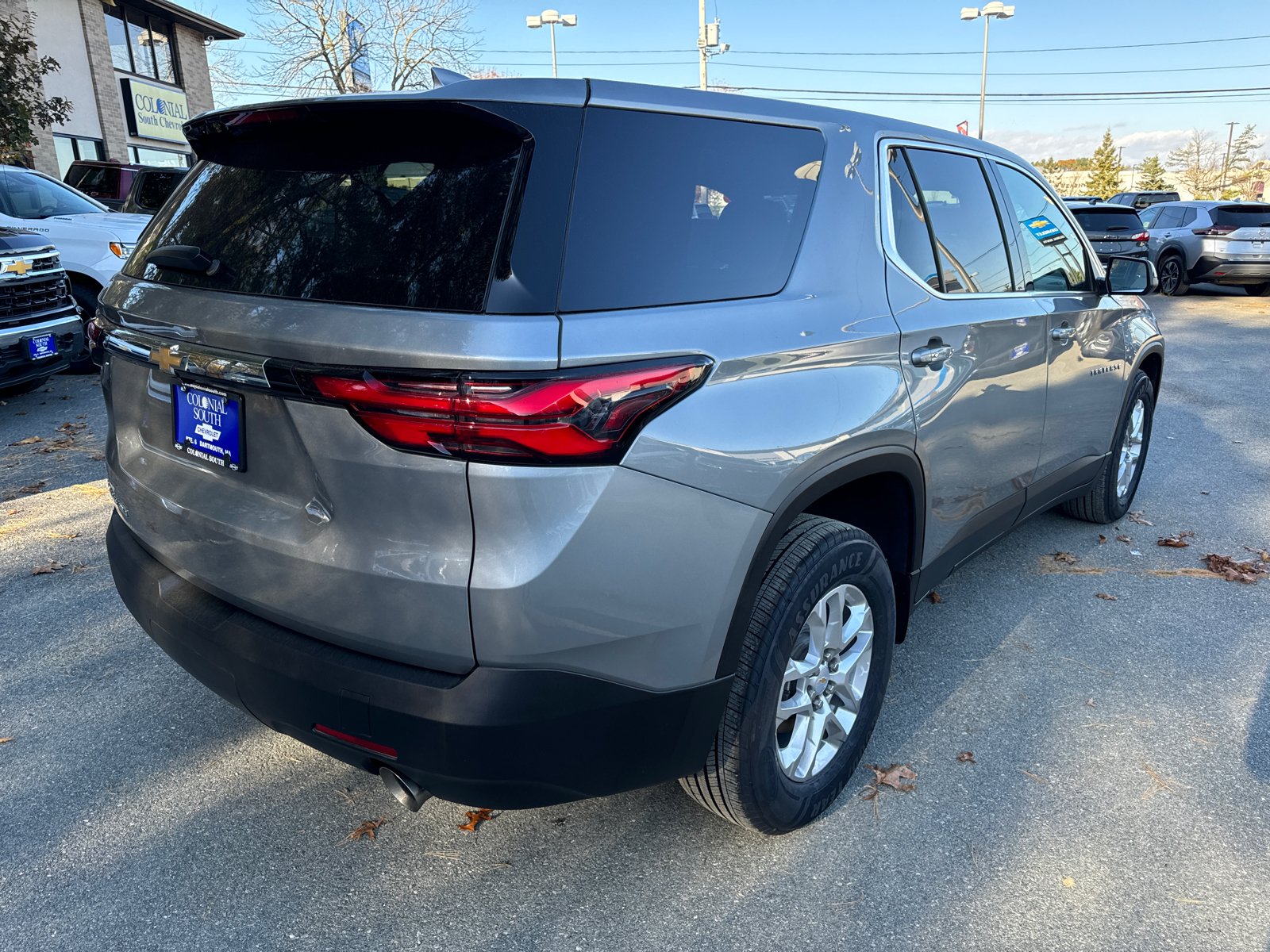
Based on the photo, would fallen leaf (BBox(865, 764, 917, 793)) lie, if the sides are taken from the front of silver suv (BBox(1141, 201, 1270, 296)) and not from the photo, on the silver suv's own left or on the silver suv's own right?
on the silver suv's own left

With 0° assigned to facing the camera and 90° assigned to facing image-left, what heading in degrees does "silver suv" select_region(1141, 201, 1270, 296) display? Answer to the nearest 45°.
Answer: approximately 135°

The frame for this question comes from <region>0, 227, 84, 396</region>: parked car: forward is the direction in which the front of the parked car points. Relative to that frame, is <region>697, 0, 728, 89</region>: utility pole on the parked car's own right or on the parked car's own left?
on the parked car's own left

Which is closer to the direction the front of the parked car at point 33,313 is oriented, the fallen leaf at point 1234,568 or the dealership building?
the fallen leaf

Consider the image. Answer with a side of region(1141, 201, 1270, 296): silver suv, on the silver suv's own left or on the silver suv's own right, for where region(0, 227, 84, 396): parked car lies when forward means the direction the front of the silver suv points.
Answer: on the silver suv's own left

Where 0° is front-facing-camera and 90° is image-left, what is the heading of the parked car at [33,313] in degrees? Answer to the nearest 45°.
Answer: approximately 315°

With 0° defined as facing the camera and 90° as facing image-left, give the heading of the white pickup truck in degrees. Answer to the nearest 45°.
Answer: approximately 315°

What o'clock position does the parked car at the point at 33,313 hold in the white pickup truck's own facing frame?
The parked car is roughly at 2 o'clock from the white pickup truck.

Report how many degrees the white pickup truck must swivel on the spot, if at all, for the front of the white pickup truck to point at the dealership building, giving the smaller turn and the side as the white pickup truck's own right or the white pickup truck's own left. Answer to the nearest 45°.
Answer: approximately 135° to the white pickup truck's own left
